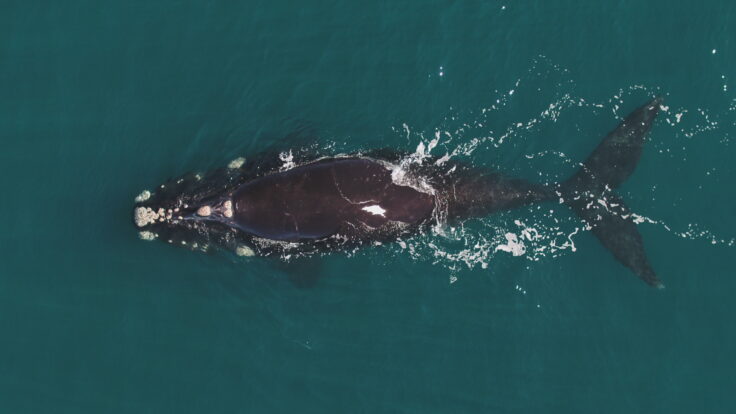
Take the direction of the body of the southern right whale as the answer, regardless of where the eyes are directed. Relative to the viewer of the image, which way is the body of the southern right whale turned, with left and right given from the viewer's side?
facing to the left of the viewer
